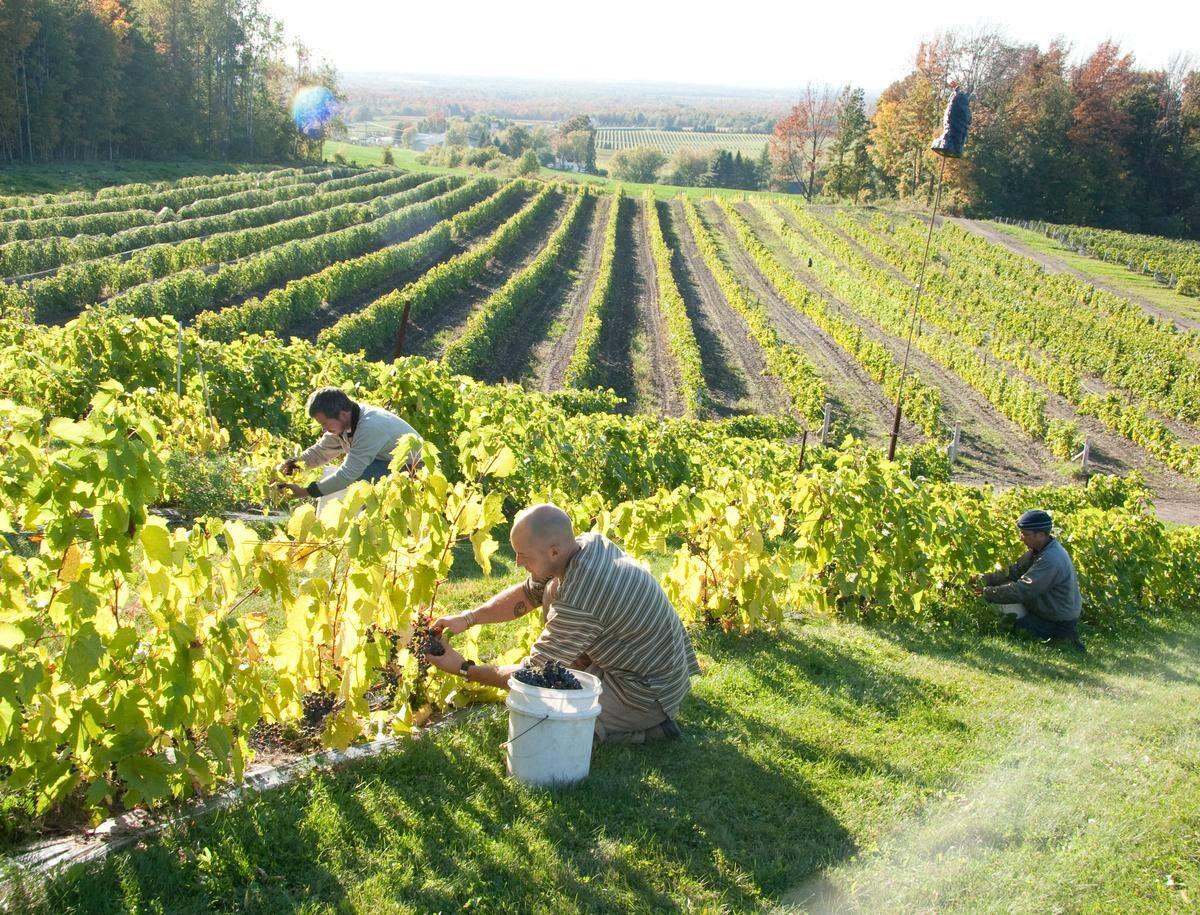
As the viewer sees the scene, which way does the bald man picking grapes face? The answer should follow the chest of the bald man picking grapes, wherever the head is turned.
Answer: to the viewer's left

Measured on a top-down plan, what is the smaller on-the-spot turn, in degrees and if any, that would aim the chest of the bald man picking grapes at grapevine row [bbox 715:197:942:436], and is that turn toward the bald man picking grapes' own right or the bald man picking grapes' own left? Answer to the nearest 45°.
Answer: approximately 90° to the bald man picking grapes' own right

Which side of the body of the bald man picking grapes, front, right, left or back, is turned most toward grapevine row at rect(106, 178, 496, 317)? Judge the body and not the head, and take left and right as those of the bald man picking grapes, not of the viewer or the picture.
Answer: right

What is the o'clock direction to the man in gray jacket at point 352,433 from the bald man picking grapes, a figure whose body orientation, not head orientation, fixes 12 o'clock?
The man in gray jacket is roughly at 2 o'clock from the bald man picking grapes.

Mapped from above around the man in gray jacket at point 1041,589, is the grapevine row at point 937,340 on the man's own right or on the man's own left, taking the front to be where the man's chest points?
on the man's own right

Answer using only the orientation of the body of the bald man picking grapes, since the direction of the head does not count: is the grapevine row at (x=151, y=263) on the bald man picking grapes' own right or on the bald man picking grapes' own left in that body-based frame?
on the bald man picking grapes' own right

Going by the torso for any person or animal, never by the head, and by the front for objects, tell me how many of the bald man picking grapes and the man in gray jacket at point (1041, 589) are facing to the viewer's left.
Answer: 2

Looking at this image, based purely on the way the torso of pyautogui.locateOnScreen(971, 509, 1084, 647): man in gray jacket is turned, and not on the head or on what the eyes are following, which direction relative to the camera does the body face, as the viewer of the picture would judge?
to the viewer's left
